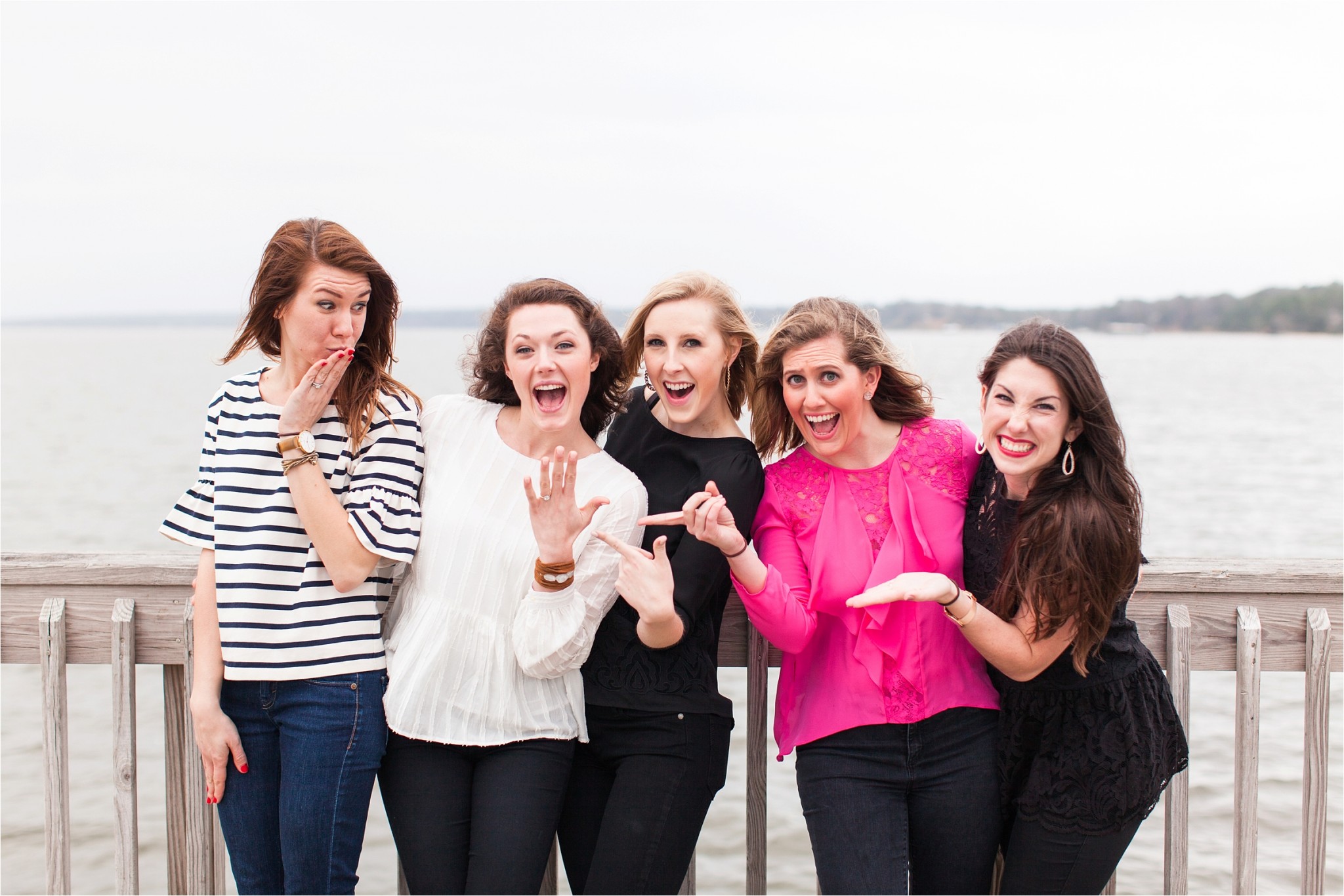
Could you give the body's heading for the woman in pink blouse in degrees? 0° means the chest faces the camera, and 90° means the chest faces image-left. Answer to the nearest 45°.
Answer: approximately 0°

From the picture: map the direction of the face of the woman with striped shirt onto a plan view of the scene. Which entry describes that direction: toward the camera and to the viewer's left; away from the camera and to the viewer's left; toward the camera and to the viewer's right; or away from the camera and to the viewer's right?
toward the camera and to the viewer's right

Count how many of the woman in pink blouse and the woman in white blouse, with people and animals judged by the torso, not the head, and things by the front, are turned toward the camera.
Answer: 2

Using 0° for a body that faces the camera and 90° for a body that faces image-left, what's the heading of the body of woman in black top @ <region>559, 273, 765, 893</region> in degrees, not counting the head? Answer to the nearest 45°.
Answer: approximately 45°
